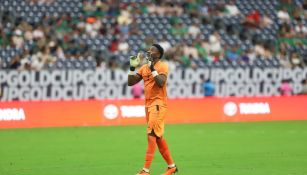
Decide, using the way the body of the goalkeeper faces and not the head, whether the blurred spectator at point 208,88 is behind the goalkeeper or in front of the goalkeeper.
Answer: behind

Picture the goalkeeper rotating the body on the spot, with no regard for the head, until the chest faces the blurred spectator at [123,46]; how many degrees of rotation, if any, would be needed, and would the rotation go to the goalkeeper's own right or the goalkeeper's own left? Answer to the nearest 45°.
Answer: approximately 135° to the goalkeeper's own right

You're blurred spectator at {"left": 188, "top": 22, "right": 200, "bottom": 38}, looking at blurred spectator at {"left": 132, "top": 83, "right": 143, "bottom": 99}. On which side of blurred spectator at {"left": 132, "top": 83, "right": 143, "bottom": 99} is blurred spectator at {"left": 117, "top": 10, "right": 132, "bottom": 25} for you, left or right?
right

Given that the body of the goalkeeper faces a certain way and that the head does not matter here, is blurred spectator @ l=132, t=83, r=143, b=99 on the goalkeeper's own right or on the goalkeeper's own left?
on the goalkeeper's own right

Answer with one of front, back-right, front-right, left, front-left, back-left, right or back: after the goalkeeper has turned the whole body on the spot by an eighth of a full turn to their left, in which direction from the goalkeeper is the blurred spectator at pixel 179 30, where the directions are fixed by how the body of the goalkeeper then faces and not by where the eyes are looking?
back

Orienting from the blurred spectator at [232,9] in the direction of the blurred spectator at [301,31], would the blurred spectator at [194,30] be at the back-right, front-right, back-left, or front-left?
back-right

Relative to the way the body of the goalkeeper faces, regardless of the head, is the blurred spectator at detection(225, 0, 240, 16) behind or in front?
behind

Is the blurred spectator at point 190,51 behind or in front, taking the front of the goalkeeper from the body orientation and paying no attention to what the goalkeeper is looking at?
behind

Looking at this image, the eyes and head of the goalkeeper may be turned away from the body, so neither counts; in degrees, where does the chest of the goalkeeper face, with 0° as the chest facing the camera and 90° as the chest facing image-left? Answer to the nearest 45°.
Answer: approximately 45°

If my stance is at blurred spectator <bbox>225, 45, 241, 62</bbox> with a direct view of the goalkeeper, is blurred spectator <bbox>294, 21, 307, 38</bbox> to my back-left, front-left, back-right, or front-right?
back-left

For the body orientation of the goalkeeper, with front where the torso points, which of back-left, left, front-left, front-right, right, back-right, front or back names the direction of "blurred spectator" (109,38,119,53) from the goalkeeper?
back-right
